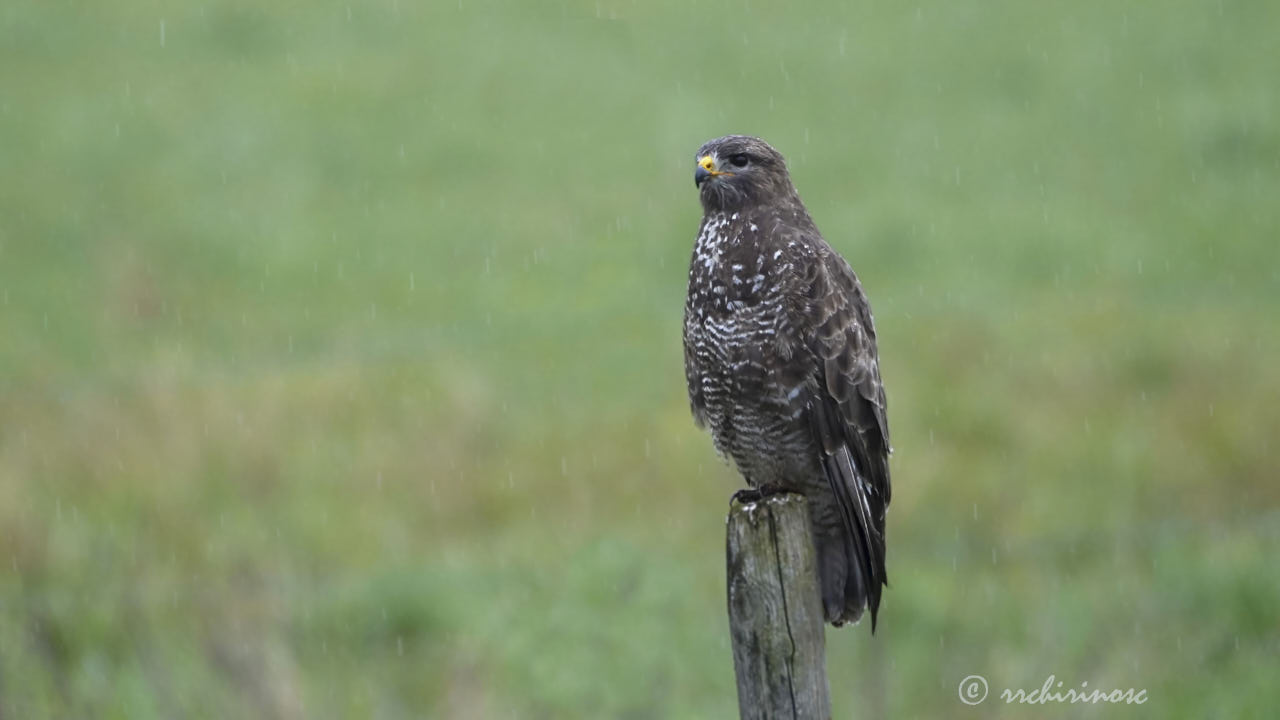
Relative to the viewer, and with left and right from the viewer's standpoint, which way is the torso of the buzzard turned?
facing the viewer and to the left of the viewer
